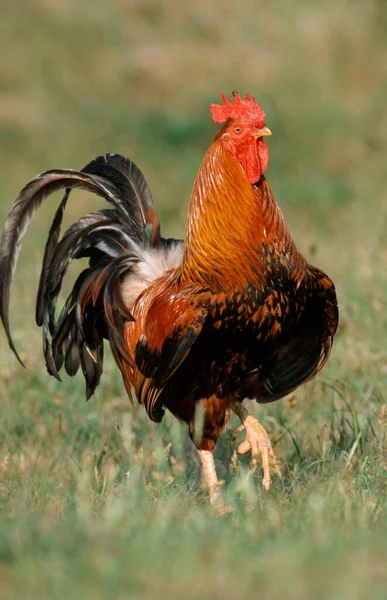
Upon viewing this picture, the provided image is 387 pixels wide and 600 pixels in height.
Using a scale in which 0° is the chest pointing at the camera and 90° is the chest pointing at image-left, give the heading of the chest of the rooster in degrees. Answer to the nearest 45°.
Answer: approximately 315°
